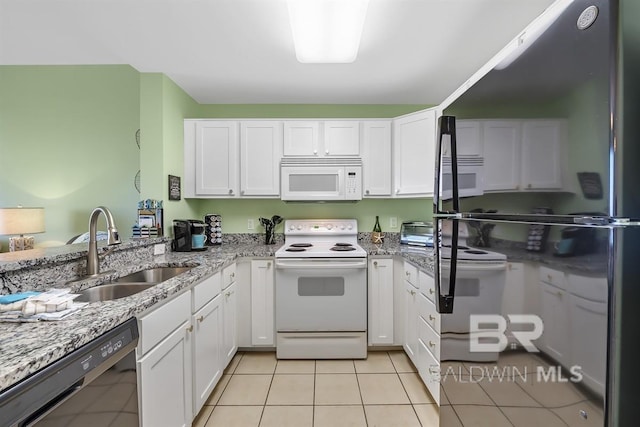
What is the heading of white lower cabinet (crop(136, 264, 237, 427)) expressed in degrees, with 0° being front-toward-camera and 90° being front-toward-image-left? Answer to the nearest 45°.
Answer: approximately 315°

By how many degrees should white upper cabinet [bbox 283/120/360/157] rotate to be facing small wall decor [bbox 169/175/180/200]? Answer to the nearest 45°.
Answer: approximately 90° to its right

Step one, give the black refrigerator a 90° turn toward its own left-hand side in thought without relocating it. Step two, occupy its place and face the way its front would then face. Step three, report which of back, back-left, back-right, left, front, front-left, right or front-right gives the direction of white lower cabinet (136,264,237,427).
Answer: back-right

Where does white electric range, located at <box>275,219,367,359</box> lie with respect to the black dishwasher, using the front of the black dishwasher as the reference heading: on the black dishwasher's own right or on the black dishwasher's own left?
on the black dishwasher's own left

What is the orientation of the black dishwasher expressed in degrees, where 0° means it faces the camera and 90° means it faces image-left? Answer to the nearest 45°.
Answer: approximately 315°

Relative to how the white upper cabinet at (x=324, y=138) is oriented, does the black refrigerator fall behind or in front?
in front

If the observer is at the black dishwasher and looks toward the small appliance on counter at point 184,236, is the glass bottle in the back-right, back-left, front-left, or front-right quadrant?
front-right

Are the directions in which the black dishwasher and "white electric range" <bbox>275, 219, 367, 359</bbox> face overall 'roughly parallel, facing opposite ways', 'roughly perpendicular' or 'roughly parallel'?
roughly perpendicular

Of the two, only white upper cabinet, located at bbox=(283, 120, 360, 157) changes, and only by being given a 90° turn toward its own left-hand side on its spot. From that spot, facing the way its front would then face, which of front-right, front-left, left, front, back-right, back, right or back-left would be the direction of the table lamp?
back

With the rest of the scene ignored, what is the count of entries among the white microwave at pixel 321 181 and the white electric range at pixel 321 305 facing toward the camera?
2

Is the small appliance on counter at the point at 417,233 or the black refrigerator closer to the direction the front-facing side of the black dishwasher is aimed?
the black refrigerator

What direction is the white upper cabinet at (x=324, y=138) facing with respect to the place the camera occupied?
facing the viewer

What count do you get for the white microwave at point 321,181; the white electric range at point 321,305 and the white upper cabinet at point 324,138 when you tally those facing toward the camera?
3

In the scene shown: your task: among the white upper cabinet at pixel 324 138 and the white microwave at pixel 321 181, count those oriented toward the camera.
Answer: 2

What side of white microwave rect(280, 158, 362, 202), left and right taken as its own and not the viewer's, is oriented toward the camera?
front
